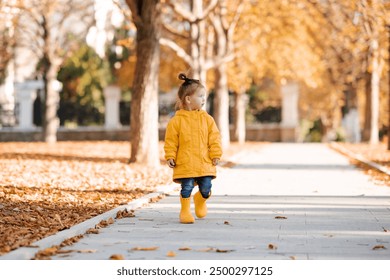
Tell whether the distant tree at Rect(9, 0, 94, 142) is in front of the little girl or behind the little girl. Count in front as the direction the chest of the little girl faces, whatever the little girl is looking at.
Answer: behind

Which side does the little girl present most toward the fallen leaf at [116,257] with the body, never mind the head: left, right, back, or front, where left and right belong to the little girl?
front

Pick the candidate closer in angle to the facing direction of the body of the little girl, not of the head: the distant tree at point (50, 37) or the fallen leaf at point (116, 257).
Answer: the fallen leaf

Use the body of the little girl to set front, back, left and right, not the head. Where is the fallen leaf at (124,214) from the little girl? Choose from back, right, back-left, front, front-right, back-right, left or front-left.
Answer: back-right

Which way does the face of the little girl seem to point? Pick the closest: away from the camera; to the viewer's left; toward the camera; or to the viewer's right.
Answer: to the viewer's right

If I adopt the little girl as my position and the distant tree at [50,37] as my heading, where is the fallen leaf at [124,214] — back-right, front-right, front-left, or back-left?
front-left

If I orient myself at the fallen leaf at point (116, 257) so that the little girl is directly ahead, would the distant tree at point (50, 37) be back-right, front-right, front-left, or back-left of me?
front-left
